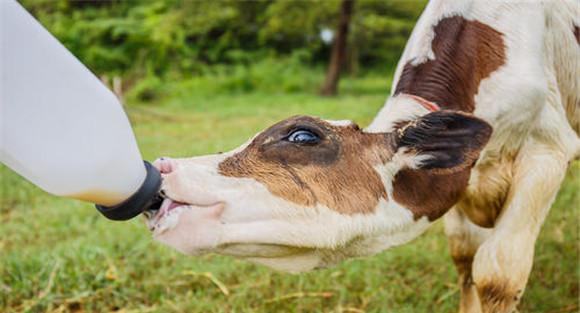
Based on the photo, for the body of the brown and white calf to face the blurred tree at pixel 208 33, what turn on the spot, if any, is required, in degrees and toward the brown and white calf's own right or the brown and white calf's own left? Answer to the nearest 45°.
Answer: approximately 90° to the brown and white calf's own right

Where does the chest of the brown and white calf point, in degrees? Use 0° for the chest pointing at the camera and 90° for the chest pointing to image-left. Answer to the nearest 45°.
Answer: approximately 90°
